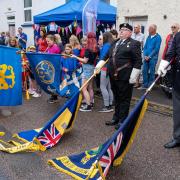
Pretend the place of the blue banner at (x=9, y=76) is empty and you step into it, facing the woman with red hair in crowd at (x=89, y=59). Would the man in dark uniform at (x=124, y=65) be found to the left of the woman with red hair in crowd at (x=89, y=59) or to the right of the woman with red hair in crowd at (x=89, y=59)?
right

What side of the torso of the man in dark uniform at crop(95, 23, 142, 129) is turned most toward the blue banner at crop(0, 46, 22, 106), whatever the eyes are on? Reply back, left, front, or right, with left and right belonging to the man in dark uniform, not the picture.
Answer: right

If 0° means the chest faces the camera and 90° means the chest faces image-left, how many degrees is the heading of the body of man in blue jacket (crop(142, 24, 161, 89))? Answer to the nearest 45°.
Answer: approximately 45°

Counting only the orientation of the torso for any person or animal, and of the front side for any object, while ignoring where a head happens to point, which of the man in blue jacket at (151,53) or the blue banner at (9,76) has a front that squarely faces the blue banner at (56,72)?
the man in blue jacket

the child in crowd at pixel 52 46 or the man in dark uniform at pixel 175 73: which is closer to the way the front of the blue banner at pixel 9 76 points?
the man in dark uniform

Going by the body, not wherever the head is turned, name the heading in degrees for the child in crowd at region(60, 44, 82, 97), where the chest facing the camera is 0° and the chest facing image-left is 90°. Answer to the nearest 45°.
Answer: approximately 0°

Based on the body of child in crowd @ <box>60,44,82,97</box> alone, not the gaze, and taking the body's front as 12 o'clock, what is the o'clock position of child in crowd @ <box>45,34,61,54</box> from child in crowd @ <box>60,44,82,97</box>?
child in crowd @ <box>45,34,61,54</box> is roughly at 5 o'clock from child in crowd @ <box>60,44,82,97</box>.

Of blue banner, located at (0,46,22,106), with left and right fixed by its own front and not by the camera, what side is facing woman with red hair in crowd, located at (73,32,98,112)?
left

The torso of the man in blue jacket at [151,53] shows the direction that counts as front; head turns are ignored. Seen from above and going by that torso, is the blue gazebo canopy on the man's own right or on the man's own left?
on the man's own right

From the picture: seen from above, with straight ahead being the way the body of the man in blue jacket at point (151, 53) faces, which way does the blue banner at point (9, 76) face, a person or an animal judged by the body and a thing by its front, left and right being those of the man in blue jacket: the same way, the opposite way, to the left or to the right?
to the left
